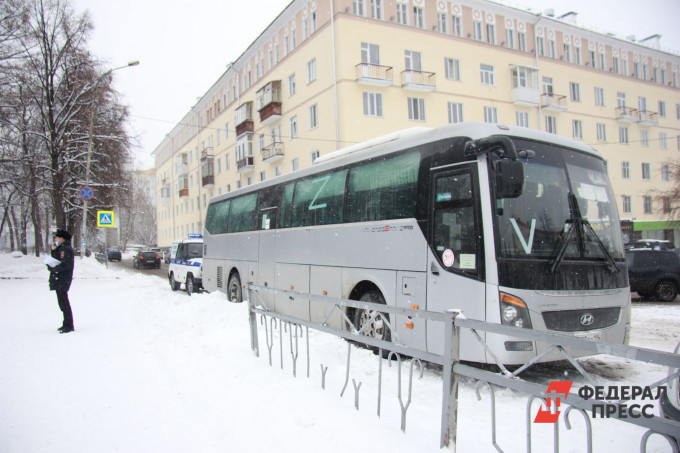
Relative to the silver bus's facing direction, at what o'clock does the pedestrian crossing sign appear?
The pedestrian crossing sign is roughly at 6 o'clock from the silver bus.

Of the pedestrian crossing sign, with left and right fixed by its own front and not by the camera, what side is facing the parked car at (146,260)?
back

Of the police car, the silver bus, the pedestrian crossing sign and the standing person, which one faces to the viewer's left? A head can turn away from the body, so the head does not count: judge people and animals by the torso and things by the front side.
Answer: the standing person

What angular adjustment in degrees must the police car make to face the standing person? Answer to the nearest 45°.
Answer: approximately 45° to its right

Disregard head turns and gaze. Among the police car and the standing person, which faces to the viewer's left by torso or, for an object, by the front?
the standing person

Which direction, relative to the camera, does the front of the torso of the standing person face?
to the viewer's left

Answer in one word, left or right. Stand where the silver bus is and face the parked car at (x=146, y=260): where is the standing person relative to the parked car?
left

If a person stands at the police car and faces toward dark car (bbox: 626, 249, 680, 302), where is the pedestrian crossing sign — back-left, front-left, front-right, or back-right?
back-left
